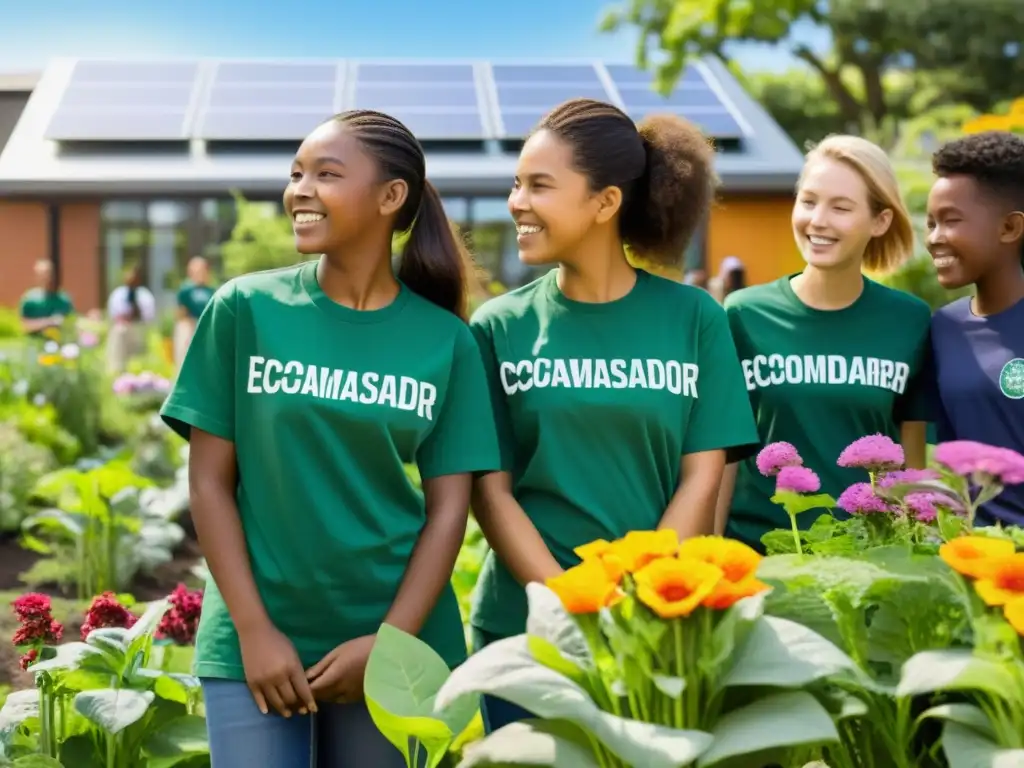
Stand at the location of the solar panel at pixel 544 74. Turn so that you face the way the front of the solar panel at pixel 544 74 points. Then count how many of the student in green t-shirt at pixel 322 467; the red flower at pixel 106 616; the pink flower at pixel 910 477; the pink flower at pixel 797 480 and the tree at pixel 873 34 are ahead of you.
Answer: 4

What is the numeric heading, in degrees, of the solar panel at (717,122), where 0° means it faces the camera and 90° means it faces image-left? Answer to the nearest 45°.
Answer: approximately 0°

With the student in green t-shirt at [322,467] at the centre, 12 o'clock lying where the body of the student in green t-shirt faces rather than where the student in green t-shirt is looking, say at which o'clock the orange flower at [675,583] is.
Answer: The orange flower is roughly at 11 o'clock from the student in green t-shirt.

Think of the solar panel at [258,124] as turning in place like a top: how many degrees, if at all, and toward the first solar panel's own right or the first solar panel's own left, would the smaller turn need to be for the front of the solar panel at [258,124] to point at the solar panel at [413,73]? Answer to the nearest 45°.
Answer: approximately 135° to the first solar panel's own left

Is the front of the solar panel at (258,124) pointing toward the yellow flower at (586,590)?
yes

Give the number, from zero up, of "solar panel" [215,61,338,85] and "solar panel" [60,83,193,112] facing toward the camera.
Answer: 2

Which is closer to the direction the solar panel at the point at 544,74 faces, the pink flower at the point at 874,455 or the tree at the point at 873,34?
the pink flower

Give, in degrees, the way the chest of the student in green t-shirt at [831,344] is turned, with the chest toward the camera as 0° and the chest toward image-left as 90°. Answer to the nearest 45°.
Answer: approximately 0°

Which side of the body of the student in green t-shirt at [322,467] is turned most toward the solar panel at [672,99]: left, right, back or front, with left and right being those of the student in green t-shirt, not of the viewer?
back

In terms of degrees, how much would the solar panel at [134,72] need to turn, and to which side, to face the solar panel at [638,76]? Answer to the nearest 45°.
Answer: approximately 90° to its left

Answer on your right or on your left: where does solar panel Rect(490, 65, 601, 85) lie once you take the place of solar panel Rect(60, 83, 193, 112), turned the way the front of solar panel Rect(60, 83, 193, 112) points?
on your left
